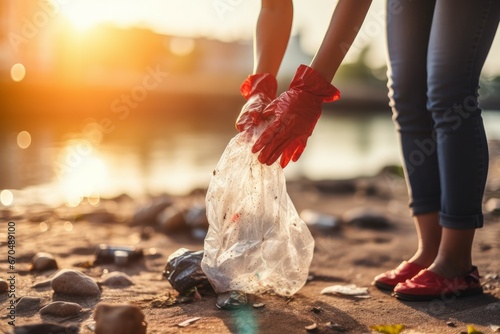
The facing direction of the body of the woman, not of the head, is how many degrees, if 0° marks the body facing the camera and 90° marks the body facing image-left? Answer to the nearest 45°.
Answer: approximately 90°

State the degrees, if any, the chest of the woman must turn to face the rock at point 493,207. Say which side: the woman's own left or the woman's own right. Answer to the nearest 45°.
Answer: approximately 90° to the woman's own right

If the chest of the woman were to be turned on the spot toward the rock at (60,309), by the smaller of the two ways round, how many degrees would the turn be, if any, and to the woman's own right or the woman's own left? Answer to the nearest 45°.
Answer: approximately 45° to the woman's own left

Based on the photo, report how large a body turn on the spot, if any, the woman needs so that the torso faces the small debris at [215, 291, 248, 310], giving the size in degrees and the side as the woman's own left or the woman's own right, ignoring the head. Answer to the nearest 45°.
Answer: approximately 45° to the woman's own left

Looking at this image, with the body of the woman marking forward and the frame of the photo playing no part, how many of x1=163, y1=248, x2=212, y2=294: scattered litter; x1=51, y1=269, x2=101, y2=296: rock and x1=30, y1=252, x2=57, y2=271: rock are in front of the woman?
3
